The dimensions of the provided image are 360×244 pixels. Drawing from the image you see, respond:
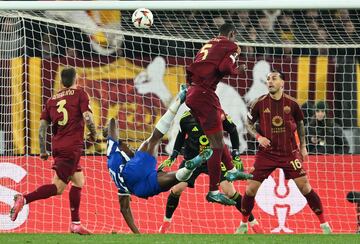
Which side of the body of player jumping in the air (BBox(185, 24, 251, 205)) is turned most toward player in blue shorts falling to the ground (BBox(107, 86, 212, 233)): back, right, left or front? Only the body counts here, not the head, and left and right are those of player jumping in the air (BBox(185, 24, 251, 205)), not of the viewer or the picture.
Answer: left

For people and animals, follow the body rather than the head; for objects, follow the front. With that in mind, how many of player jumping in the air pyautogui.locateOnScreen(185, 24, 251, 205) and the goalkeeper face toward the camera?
1

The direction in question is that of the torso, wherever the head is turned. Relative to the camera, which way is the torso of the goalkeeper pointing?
toward the camera

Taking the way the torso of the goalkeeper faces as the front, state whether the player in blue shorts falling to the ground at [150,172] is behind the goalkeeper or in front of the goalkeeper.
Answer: in front

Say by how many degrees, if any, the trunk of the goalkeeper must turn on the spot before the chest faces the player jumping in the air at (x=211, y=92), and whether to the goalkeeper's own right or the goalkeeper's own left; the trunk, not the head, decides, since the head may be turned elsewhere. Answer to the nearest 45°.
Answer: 0° — they already face them
